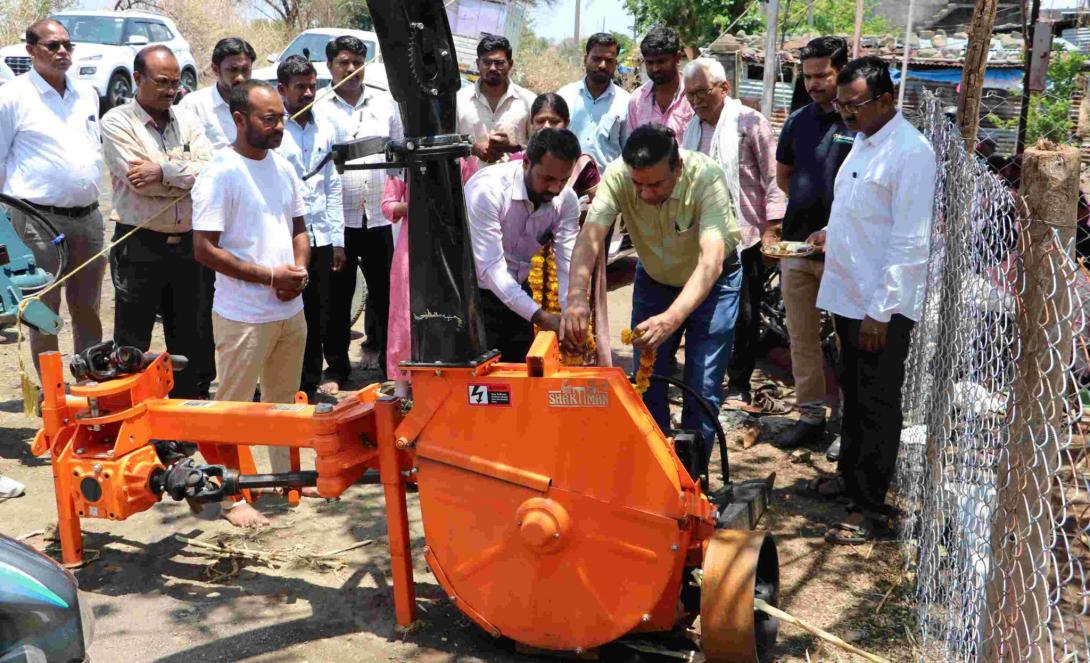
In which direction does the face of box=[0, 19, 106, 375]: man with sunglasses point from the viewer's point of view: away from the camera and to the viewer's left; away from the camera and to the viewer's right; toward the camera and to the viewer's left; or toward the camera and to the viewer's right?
toward the camera and to the viewer's right

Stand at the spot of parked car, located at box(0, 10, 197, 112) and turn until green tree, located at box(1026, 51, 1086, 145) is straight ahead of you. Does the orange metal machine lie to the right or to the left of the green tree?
right

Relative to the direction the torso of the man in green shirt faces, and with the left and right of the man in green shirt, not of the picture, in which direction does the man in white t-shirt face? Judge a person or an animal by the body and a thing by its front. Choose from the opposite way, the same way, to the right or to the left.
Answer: to the left

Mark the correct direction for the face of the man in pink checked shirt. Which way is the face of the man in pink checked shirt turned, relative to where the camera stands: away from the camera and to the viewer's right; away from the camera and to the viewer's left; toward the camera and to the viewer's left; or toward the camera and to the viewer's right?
toward the camera and to the viewer's left

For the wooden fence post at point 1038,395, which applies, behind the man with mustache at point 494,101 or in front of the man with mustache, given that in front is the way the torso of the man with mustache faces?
in front

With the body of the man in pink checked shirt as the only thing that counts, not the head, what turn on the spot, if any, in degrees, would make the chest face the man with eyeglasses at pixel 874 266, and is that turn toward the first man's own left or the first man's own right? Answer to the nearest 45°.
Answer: approximately 45° to the first man's own left

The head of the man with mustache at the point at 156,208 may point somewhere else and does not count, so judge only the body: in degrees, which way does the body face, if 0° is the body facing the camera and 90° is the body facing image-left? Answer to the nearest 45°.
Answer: approximately 315°

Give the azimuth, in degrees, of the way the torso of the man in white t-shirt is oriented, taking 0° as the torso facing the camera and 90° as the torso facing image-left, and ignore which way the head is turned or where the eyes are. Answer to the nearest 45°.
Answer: approximately 315°

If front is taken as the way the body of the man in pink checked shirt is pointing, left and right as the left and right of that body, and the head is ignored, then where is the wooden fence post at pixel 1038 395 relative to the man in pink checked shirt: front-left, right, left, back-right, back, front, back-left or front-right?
front-left
